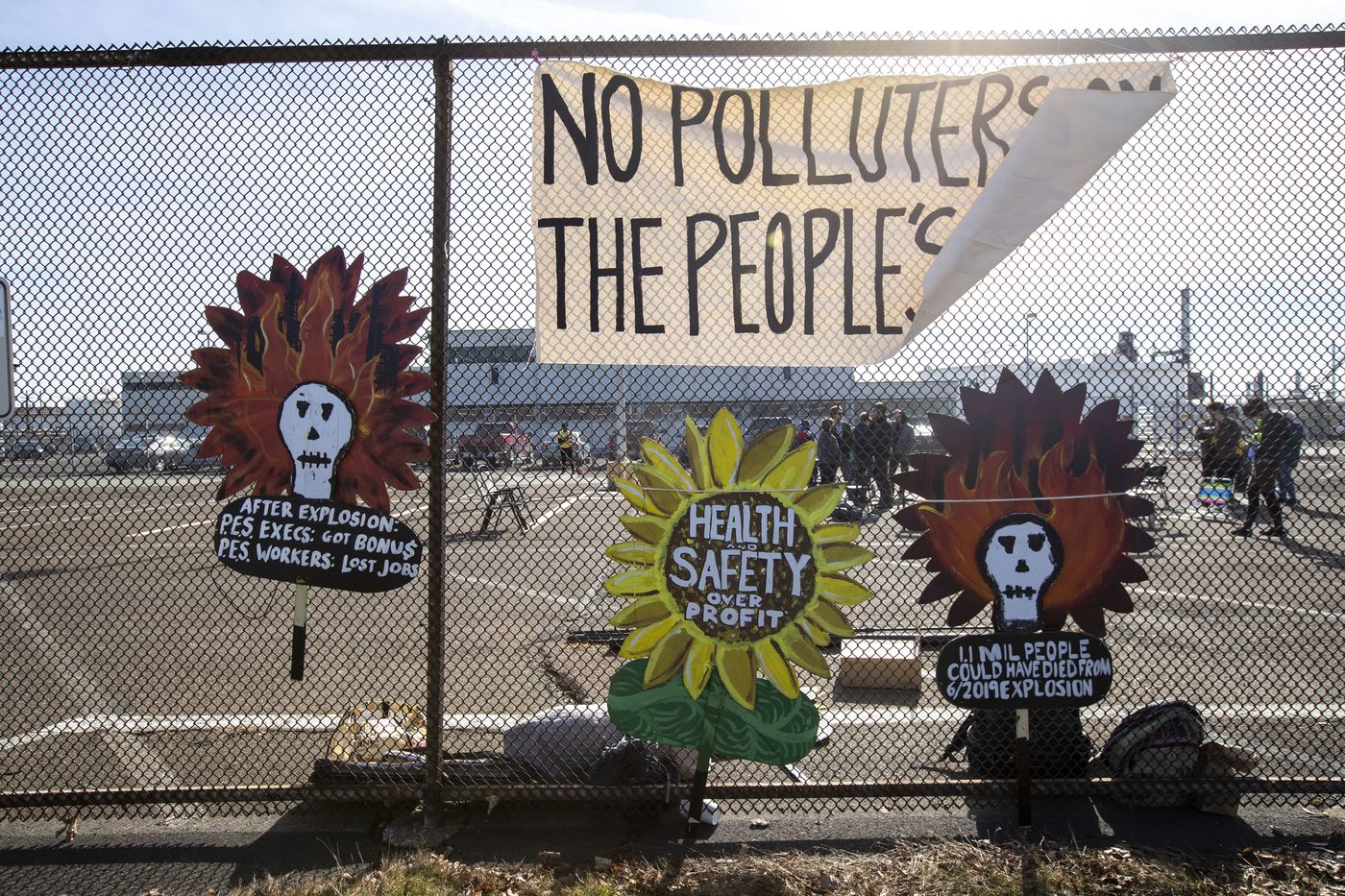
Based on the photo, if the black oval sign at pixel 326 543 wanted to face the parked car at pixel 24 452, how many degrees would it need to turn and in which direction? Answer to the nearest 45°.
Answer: approximately 135° to its right

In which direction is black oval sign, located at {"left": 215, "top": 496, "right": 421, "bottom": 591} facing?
toward the camera

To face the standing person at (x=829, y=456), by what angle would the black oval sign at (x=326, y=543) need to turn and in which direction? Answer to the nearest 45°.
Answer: approximately 135° to its left

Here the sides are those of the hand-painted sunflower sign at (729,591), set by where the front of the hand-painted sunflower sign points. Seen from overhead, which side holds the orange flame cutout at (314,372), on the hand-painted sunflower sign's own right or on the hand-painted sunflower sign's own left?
on the hand-painted sunflower sign's own right

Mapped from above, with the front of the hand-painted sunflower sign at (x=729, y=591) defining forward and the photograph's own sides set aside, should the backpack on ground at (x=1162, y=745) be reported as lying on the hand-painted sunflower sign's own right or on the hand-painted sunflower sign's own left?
on the hand-painted sunflower sign's own left

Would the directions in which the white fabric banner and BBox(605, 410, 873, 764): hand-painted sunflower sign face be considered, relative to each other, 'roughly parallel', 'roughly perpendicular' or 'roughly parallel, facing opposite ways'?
roughly parallel

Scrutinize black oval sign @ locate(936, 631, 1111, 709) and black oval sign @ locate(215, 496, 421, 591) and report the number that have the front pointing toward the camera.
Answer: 2

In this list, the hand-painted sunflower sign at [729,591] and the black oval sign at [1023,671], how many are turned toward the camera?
2

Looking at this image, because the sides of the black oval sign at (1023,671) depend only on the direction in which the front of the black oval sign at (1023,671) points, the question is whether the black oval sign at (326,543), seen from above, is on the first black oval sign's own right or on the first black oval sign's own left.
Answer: on the first black oval sign's own right

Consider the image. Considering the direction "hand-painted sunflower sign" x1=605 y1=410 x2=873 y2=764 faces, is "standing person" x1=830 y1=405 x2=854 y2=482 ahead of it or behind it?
behind

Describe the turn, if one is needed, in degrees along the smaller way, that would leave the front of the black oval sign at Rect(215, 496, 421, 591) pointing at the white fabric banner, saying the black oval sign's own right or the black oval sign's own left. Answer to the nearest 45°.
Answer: approximately 90° to the black oval sign's own left

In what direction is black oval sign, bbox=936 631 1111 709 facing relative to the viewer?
toward the camera

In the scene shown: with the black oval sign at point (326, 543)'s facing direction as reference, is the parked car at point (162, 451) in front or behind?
behind
